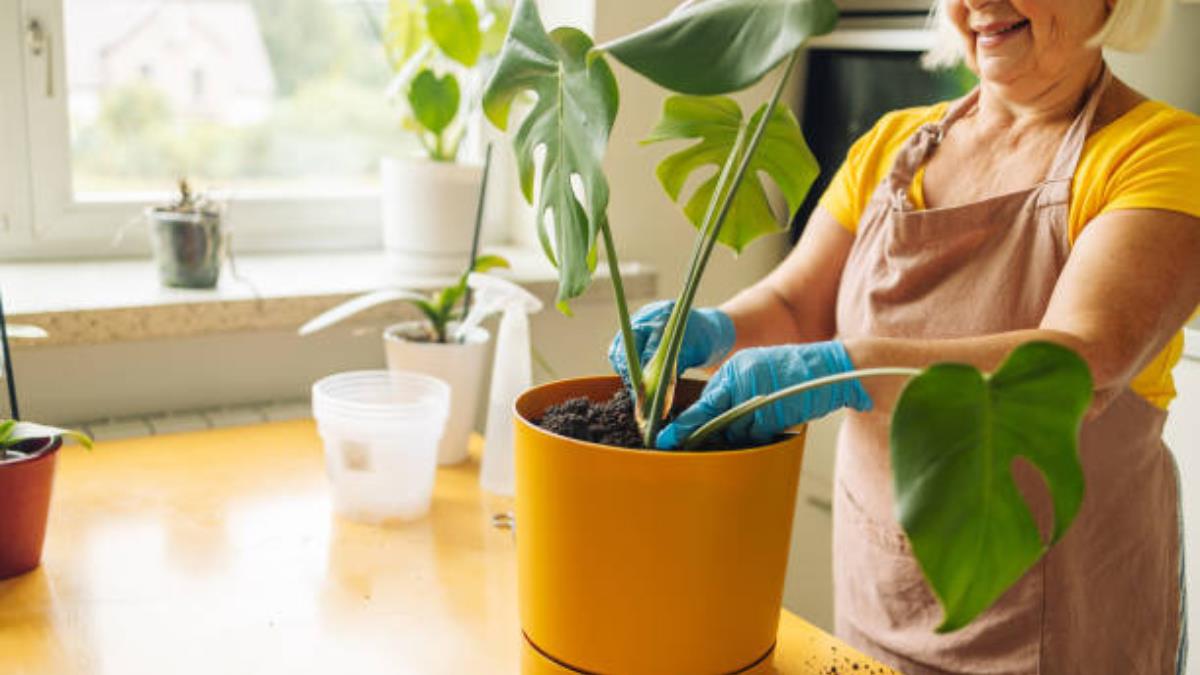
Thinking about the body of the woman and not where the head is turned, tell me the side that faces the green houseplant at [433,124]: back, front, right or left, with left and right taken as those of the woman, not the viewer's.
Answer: right

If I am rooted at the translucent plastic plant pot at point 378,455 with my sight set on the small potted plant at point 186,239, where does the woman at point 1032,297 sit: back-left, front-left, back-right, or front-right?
back-right

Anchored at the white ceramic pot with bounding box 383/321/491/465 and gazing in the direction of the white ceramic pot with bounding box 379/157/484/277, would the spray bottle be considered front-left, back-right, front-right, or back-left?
back-right

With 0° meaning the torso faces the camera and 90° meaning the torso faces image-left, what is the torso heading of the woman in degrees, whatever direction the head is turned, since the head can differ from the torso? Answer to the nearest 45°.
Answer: approximately 45°

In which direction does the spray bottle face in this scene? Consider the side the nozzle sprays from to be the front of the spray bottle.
to the viewer's left
